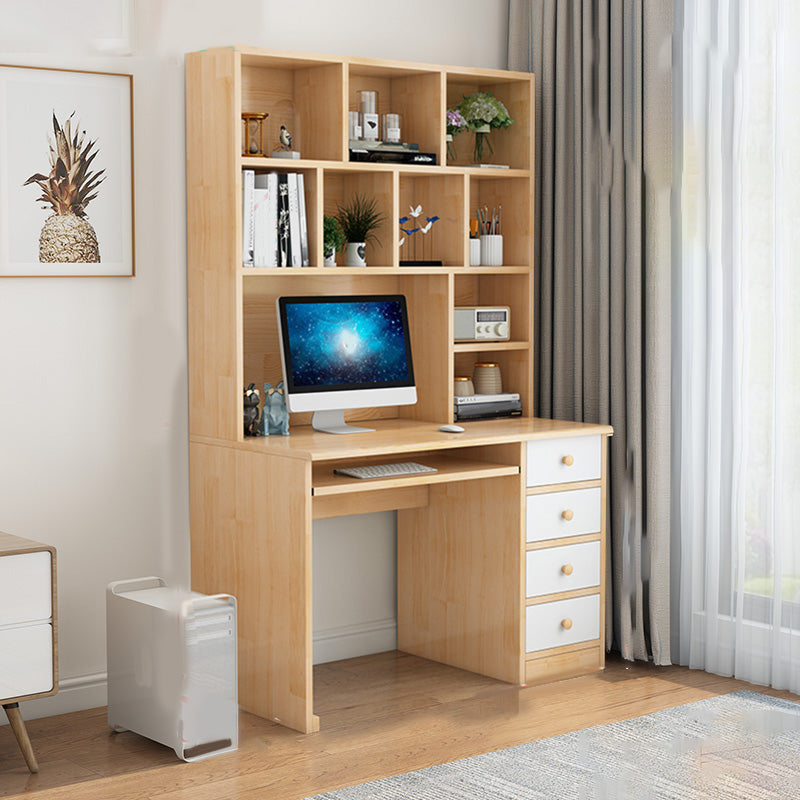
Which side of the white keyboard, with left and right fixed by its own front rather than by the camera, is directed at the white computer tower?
right

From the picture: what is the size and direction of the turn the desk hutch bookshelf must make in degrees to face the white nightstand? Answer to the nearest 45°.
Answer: approximately 90° to its right

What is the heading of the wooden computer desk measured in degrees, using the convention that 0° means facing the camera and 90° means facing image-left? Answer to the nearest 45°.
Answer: approximately 315°

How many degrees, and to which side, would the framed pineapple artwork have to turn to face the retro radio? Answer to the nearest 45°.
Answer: approximately 45° to its left

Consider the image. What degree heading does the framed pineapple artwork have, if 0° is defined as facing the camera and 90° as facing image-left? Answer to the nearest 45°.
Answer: approximately 315°

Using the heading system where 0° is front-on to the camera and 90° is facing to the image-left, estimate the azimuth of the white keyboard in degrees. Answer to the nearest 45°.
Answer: approximately 315°

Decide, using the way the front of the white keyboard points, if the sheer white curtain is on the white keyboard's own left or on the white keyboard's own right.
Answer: on the white keyboard's own left
